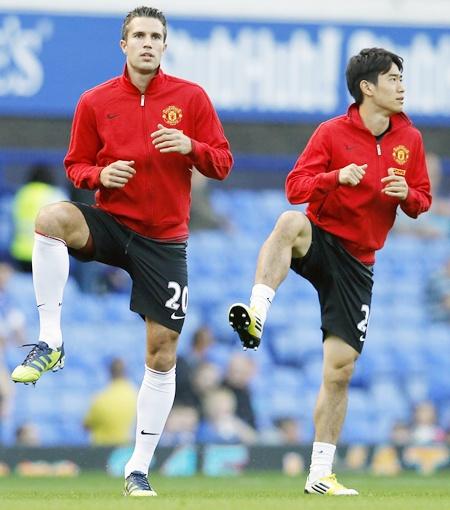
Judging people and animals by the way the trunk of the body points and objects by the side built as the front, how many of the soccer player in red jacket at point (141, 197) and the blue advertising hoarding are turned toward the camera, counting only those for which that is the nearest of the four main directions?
2

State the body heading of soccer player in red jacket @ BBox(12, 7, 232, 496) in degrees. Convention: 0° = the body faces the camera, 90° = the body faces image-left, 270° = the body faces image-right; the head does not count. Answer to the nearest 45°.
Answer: approximately 0°

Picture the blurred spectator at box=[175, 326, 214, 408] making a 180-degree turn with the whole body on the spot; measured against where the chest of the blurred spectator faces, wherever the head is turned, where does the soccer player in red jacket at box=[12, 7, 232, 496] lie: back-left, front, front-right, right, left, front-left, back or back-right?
back-left

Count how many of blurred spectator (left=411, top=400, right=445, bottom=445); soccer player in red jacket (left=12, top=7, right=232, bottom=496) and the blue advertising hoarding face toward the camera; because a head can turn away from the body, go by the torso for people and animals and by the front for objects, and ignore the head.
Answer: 3

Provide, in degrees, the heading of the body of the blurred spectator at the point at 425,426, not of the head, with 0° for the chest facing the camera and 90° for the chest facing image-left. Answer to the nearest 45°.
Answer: approximately 0°

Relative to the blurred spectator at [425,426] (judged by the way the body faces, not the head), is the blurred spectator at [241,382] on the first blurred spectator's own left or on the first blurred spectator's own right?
on the first blurred spectator's own right

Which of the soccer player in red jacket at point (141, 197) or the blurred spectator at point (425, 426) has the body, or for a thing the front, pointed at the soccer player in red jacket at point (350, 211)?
the blurred spectator
